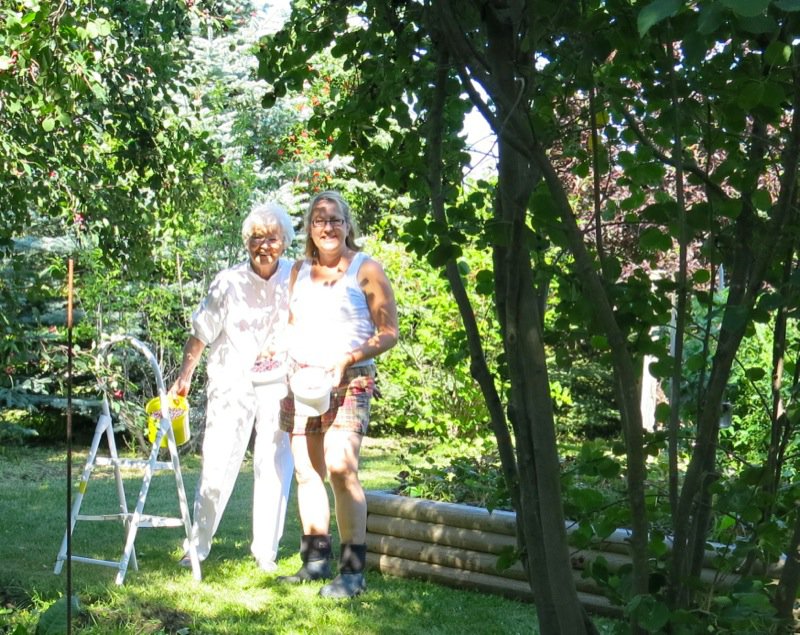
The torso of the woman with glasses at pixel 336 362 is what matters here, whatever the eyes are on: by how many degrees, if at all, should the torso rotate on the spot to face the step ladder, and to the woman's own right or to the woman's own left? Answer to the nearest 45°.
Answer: approximately 45° to the woman's own right

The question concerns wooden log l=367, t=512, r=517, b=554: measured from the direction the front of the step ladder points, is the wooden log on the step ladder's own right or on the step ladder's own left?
on the step ladder's own left

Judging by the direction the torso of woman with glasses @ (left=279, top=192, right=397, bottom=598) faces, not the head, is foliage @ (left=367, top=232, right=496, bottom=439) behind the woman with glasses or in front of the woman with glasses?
behind

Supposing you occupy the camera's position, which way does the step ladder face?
facing the viewer and to the left of the viewer

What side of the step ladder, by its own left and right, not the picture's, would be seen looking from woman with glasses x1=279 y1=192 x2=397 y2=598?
left
